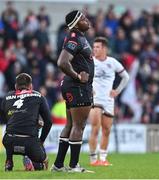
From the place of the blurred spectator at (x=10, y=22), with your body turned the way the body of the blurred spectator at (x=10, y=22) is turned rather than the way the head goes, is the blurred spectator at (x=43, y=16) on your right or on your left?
on your left

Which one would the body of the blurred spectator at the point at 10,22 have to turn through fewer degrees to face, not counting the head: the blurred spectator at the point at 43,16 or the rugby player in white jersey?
the rugby player in white jersey

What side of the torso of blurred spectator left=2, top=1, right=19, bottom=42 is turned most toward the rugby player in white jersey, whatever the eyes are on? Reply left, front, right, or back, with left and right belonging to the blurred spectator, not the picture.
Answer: front

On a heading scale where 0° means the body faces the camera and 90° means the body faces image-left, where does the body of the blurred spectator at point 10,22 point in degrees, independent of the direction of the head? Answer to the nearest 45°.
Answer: approximately 0°
